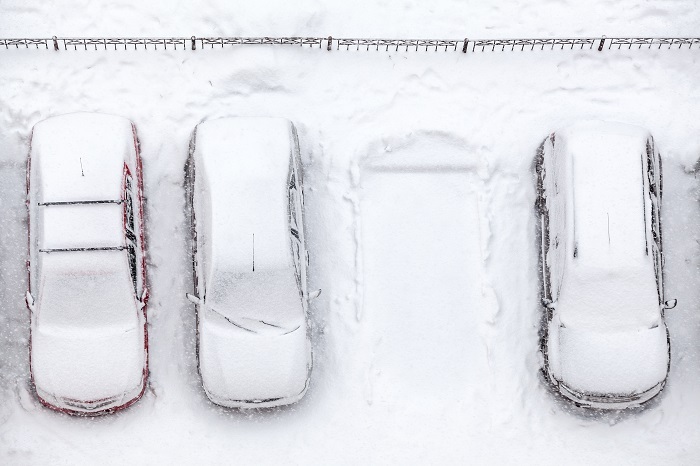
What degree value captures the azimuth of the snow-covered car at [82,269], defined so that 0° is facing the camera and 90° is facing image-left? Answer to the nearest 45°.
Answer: approximately 0°

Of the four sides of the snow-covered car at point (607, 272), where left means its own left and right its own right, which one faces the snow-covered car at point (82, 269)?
right

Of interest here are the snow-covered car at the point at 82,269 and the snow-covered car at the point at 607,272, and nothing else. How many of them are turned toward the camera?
2

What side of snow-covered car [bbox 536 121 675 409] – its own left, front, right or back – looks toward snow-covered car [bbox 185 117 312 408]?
right

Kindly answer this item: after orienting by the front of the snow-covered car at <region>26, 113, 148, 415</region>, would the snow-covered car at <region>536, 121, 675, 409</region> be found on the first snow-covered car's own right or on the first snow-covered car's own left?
on the first snow-covered car's own left

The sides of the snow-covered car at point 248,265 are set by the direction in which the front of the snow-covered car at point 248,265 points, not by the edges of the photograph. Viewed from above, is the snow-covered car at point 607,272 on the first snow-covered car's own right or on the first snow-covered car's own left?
on the first snow-covered car's own left

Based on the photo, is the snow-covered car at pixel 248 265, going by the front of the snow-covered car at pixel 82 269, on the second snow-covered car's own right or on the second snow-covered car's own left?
on the second snow-covered car's own left
